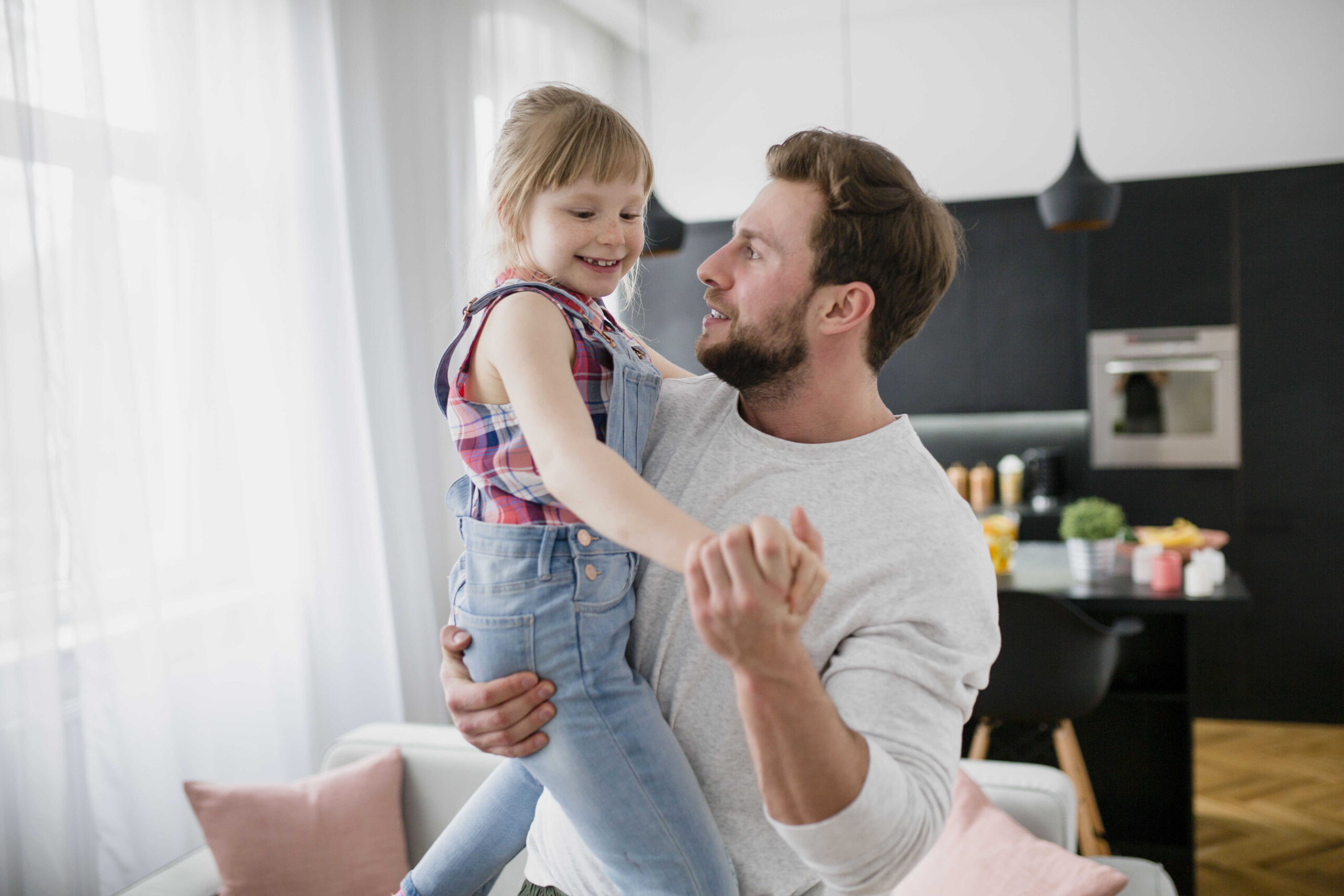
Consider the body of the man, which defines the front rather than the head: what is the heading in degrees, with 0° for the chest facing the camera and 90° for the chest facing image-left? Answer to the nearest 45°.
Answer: approximately 45°

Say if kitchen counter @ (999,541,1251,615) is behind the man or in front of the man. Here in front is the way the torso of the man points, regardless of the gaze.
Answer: behind

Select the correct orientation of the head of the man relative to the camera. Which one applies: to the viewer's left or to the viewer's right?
to the viewer's left

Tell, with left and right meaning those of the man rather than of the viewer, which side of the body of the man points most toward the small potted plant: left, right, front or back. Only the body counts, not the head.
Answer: back

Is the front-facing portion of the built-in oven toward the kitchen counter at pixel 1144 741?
yes

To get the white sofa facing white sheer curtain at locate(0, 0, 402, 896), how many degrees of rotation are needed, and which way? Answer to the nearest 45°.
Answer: approximately 135° to its right

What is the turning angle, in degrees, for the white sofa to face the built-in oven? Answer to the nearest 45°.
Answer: approximately 135° to its left

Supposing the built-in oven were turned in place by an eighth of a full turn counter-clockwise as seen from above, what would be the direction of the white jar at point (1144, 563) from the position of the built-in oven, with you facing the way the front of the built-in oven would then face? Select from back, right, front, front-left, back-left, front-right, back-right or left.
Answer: front-right

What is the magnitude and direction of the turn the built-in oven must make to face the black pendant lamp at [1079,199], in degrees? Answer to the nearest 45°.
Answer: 0° — it already faces it

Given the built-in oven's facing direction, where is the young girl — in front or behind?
in front

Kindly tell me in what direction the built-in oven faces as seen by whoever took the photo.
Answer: facing the viewer

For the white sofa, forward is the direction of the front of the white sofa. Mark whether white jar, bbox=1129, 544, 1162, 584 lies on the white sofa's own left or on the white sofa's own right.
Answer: on the white sofa's own left
